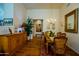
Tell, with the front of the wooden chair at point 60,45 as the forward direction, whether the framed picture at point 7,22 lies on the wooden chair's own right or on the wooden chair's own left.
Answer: on the wooden chair's own left

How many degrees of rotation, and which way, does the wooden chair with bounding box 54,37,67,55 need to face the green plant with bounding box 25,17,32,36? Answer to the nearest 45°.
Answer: approximately 45° to its left

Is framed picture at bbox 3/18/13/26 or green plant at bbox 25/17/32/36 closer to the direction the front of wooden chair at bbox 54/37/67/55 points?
the green plant

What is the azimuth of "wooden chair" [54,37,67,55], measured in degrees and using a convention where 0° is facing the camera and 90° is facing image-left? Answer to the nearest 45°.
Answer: approximately 180°
